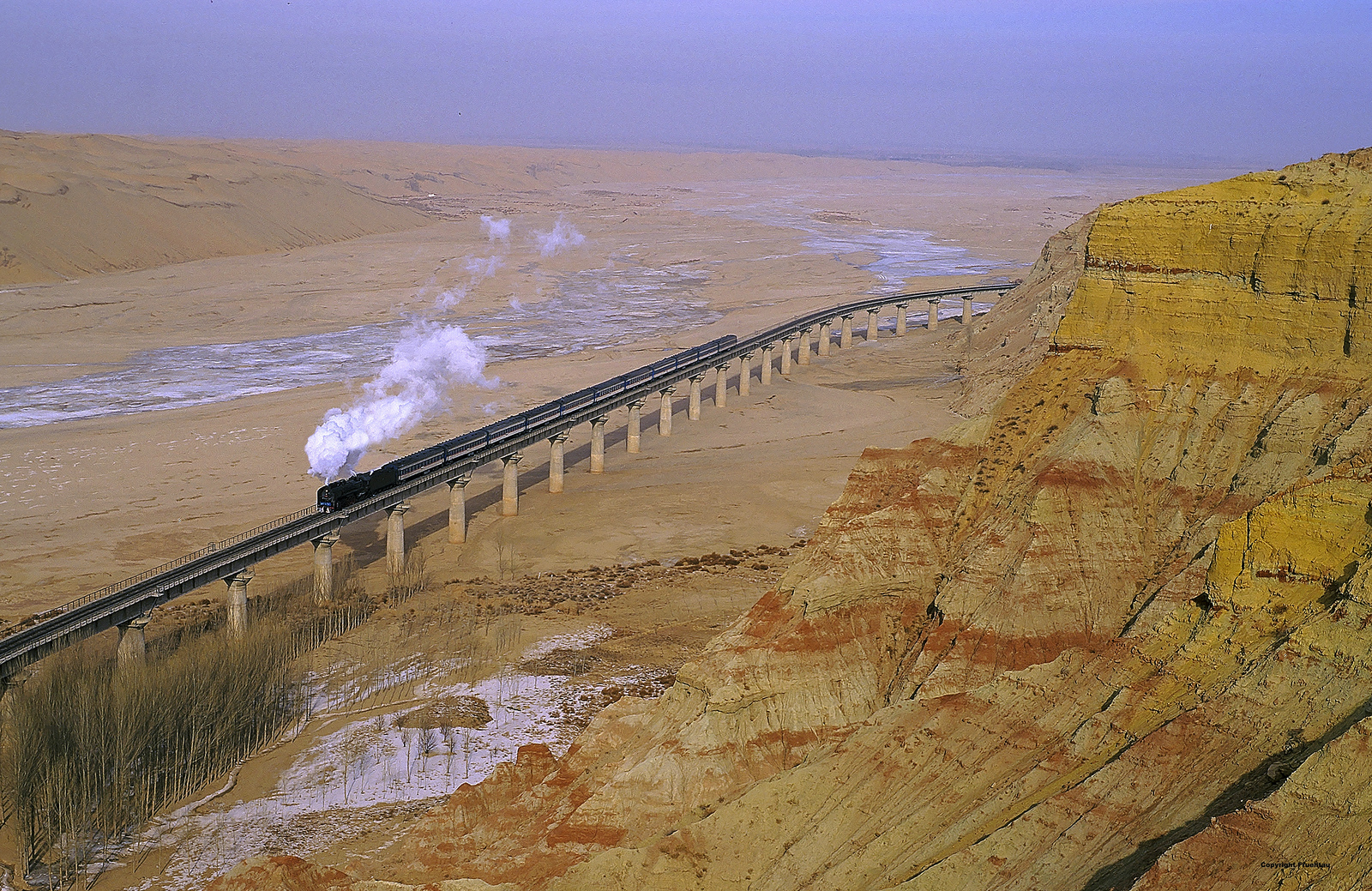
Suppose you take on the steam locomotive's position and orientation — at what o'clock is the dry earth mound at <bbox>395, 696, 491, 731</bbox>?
The dry earth mound is roughly at 10 o'clock from the steam locomotive.

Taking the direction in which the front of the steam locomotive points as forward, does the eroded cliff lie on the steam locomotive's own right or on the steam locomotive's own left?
on the steam locomotive's own left

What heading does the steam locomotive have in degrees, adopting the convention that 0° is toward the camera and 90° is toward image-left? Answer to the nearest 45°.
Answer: approximately 45°
